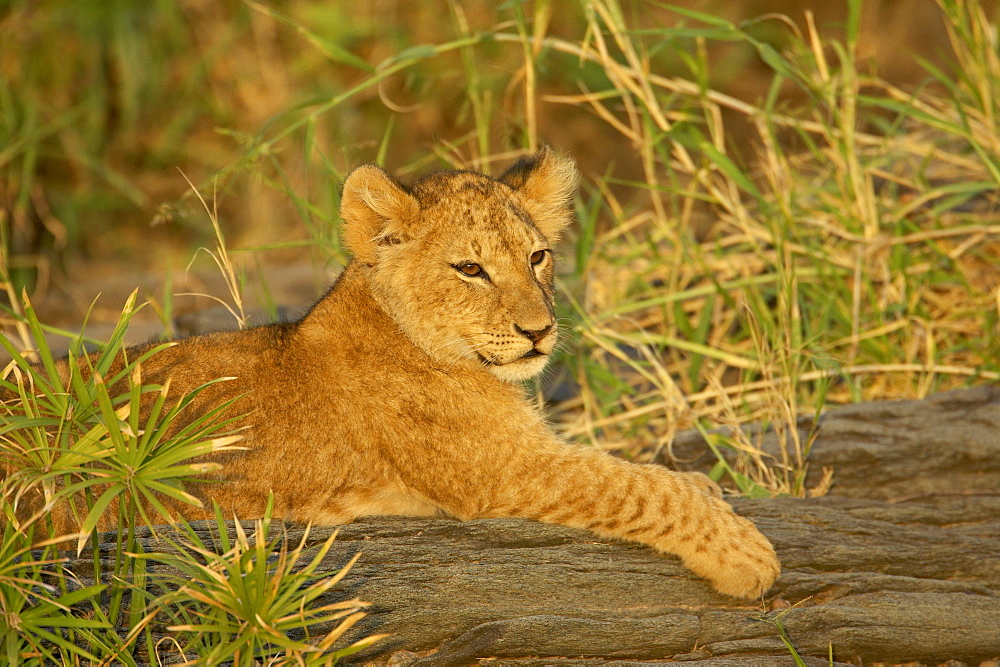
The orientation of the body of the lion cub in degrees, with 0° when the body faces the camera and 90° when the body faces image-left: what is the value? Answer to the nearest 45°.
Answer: approximately 270°
